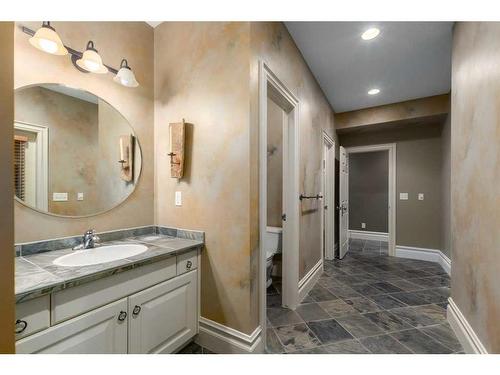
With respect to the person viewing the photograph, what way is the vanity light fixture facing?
facing the viewer and to the right of the viewer

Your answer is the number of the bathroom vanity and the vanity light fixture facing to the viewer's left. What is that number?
0

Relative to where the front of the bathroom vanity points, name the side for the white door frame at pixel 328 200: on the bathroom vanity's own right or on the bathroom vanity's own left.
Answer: on the bathroom vanity's own left

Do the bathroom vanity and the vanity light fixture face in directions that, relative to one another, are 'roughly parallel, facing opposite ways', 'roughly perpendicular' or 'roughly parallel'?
roughly parallel

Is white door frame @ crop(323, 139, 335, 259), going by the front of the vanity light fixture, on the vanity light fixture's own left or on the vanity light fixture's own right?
on the vanity light fixture's own left

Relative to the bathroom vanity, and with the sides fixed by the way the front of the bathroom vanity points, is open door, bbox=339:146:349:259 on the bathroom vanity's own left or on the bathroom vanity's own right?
on the bathroom vanity's own left

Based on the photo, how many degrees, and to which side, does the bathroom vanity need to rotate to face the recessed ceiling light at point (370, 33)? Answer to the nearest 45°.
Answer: approximately 45° to its left

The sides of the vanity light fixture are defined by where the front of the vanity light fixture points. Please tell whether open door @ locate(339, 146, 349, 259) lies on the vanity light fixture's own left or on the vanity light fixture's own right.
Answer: on the vanity light fixture's own left
